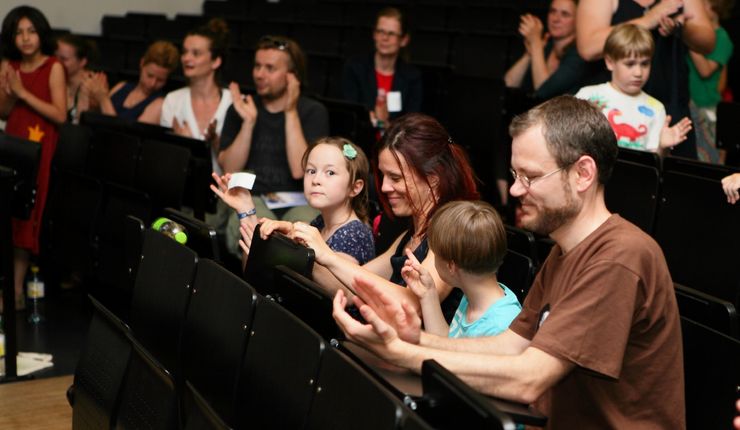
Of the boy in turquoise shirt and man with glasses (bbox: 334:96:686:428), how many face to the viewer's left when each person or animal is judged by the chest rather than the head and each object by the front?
2

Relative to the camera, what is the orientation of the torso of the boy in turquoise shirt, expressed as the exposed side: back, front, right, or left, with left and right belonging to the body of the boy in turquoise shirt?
left

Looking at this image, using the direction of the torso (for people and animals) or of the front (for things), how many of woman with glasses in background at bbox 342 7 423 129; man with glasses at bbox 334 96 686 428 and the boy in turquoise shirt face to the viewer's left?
2

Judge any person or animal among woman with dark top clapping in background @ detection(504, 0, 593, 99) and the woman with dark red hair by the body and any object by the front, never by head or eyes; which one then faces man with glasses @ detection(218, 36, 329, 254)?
the woman with dark top clapping in background

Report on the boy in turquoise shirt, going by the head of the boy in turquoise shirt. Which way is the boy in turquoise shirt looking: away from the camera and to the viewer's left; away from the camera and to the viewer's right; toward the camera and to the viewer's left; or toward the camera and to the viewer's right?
away from the camera and to the viewer's left

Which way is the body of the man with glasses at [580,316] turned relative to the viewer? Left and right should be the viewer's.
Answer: facing to the left of the viewer
